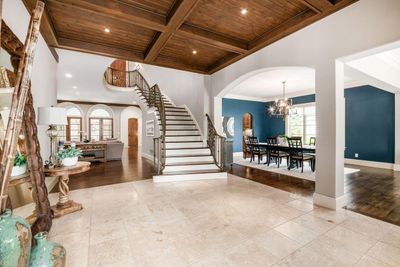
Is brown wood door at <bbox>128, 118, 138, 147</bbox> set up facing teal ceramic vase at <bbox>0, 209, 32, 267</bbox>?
yes

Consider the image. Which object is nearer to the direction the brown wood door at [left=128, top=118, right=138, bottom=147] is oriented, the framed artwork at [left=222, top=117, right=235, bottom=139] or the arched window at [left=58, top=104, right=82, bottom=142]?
the framed artwork

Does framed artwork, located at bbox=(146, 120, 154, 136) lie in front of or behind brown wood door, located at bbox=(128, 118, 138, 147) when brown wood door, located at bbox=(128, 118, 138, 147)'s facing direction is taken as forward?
in front

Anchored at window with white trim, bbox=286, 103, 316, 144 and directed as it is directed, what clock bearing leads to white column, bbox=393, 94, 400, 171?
The white column is roughly at 9 o'clock from the window with white trim.

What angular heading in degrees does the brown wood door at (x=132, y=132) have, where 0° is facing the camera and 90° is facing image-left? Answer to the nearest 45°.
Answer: approximately 0°

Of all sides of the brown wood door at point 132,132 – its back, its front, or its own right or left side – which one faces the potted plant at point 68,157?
front

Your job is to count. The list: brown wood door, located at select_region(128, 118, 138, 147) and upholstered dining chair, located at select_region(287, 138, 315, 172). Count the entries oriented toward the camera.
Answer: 1

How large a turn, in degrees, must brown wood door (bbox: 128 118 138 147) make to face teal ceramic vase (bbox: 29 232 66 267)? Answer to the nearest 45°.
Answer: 0° — it already faces it

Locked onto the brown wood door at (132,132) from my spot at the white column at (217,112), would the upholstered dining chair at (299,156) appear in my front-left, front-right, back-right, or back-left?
back-right

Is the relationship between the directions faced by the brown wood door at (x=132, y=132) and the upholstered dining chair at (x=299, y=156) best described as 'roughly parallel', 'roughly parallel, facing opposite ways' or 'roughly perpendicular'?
roughly perpendicular

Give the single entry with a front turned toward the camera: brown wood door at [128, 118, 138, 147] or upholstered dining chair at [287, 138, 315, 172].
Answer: the brown wood door
